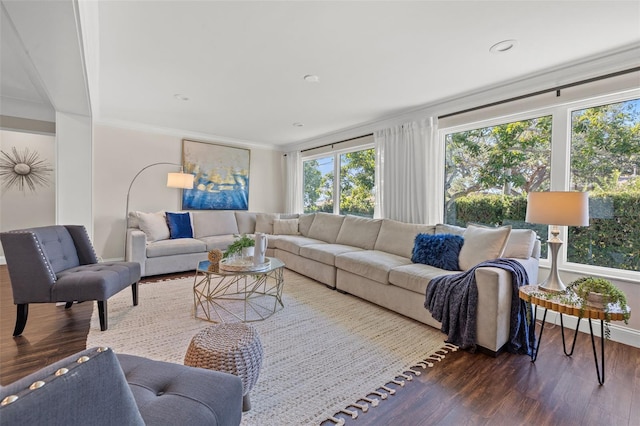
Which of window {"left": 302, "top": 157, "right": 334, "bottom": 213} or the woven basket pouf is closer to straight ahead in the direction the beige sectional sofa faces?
the woven basket pouf

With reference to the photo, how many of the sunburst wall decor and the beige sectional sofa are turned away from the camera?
0

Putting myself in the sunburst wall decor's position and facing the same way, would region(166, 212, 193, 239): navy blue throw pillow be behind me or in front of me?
in front

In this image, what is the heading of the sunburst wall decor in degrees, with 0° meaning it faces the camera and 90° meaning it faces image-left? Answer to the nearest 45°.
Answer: approximately 0°

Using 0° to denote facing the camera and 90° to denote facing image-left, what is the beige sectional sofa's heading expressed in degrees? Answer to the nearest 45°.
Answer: approximately 45°

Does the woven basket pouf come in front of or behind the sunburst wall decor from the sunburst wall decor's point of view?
in front

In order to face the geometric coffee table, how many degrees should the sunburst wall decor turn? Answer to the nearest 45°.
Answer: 0° — it already faces it

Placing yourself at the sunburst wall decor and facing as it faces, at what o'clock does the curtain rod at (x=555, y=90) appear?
The curtain rod is roughly at 11 o'clock from the sunburst wall decor.

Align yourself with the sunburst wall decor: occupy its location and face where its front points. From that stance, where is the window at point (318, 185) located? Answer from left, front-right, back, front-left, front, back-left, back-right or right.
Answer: front-left

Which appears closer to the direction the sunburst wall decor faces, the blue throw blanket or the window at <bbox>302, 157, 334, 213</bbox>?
the blue throw blanket
